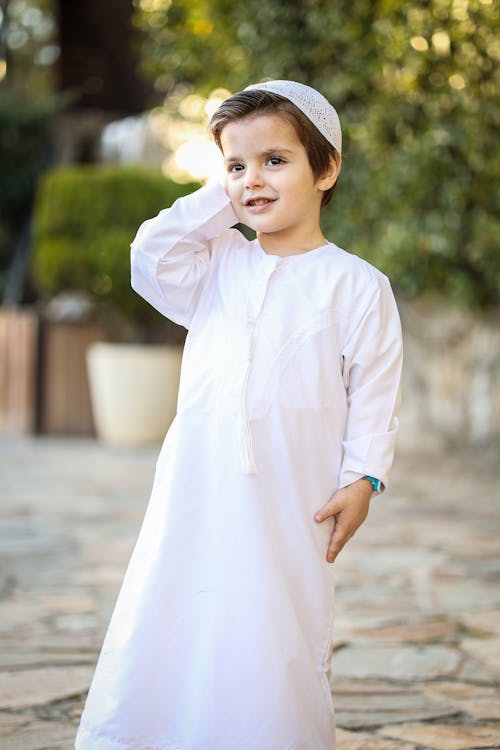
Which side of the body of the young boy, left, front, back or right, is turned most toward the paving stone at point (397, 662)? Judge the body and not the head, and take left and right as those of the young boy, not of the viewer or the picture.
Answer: back

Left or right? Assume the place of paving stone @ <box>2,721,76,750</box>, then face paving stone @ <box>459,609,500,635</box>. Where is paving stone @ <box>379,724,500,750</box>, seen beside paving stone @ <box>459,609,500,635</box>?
right

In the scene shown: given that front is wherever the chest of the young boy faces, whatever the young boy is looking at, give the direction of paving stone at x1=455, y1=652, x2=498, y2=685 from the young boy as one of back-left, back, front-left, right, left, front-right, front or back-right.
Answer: back

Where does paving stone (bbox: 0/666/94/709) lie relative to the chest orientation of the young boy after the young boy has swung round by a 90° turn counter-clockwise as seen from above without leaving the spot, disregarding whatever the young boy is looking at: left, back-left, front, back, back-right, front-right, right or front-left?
back

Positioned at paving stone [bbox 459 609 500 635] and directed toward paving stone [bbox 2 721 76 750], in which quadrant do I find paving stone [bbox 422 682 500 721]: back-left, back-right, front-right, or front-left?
front-left

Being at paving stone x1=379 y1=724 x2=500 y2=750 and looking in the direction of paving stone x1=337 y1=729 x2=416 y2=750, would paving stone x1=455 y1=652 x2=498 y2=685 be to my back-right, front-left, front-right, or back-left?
back-right

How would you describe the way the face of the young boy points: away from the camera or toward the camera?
toward the camera

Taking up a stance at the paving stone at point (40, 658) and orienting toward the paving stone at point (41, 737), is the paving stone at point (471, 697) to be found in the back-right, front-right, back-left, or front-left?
front-left

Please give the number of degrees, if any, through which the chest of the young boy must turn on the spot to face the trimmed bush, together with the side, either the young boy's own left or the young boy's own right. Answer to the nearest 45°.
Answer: approximately 135° to the young boy's own right
